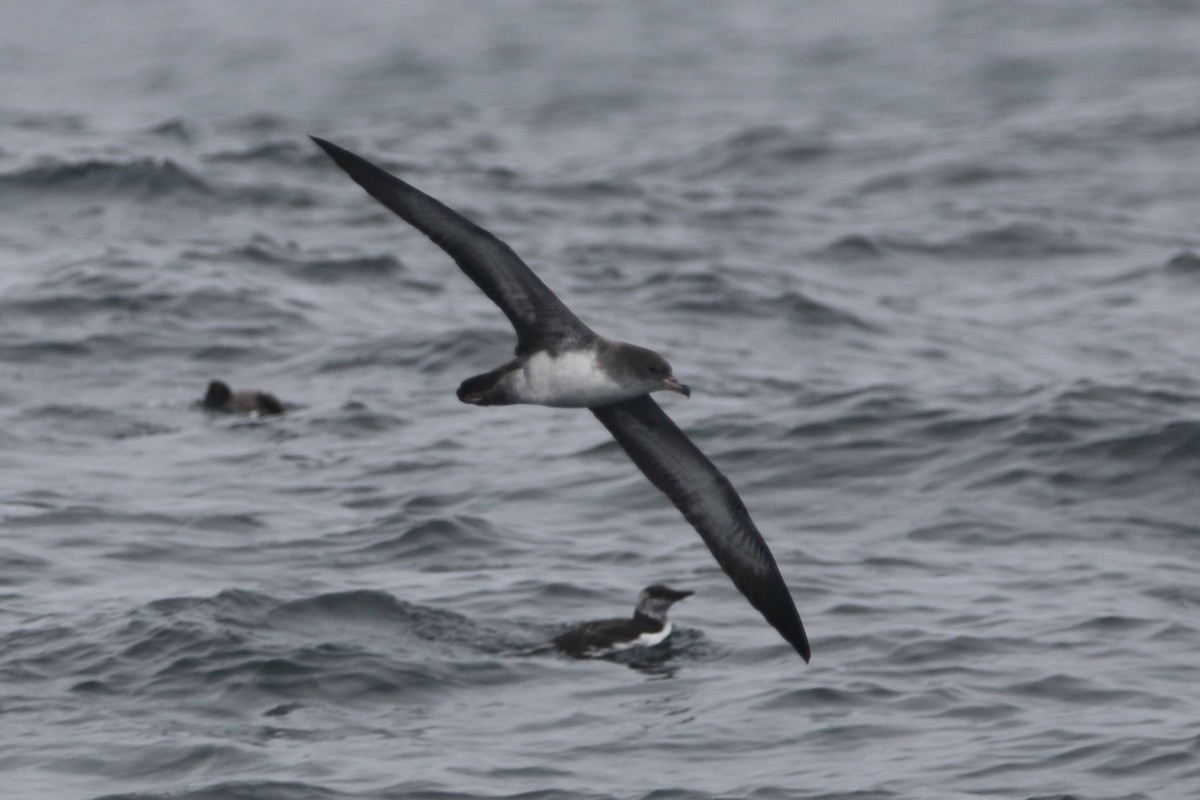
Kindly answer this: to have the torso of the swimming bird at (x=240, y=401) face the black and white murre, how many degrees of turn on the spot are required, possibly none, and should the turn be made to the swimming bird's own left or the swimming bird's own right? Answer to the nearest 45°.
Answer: approximately 135° to the swimming bird's own left

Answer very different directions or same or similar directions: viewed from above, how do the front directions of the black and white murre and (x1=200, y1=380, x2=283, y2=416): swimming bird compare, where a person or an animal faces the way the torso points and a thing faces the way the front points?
very different directions

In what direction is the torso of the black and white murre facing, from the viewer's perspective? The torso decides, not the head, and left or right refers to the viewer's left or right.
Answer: facing to the right of the viewer

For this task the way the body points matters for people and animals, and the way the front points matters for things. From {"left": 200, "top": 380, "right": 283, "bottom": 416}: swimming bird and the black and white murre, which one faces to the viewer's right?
the black and white murre

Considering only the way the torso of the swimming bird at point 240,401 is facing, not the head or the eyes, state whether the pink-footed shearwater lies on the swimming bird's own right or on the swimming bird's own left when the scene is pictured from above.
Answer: on the swimming bird's own left

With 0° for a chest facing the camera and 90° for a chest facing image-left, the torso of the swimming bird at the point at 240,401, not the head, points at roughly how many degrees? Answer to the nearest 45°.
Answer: approximately 90°

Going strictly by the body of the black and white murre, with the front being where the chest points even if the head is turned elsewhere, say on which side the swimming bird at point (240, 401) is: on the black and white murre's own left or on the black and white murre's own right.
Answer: on the black and white murre's own left

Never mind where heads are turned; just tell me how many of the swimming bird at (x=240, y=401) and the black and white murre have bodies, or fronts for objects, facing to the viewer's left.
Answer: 1
